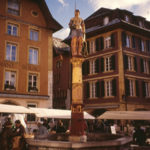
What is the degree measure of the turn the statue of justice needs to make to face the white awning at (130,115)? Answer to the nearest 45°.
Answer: approximately 135° to its left

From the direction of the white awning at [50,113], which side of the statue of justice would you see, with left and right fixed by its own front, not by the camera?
back

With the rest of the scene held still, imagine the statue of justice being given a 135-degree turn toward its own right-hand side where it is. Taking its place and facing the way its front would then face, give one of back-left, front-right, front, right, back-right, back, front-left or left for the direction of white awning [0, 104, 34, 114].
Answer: front

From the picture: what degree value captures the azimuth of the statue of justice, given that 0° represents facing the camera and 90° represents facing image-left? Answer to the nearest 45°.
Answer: approximately 0°
